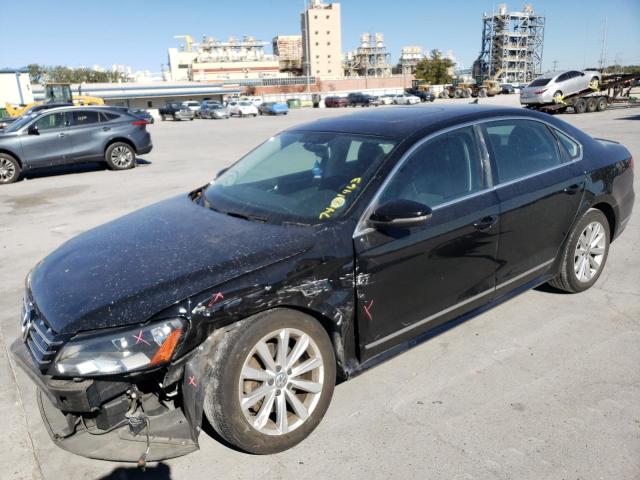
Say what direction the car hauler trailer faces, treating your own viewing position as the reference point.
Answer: facing away from the viewer and to the right of the viewer

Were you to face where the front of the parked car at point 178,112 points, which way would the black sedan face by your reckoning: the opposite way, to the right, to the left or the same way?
to the right

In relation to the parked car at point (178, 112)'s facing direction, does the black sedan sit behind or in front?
in front

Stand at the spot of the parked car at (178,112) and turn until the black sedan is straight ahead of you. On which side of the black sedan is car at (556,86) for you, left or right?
left

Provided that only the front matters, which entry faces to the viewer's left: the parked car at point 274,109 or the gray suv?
the gray suv

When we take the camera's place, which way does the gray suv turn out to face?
facing to the left of the viewer

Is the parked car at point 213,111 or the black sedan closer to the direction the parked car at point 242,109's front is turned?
the black sedan

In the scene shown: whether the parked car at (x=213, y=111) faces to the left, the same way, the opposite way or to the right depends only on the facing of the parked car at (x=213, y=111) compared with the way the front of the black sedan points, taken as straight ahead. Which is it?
to the left

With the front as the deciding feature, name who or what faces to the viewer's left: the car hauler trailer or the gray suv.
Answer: the gray suv

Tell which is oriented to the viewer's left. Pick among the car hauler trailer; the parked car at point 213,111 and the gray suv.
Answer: the gray suv
